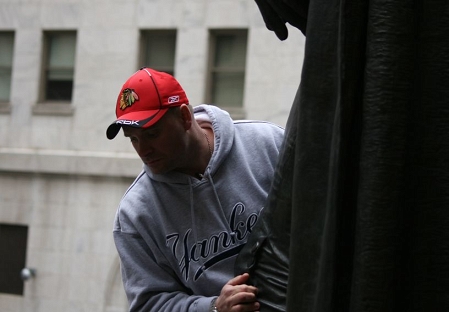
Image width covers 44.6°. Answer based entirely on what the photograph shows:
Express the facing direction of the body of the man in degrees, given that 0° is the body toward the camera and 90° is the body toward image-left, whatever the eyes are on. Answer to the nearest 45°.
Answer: approximately 0°
